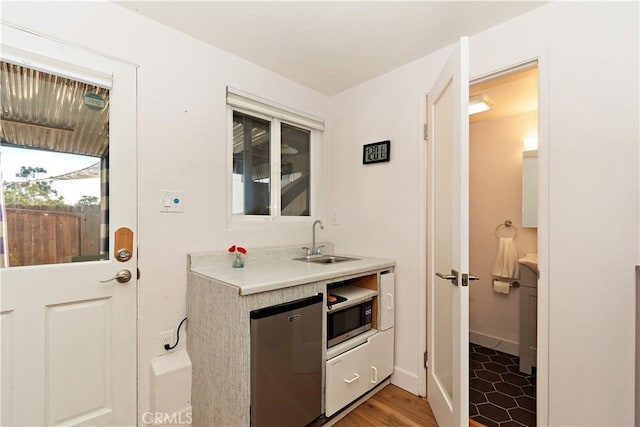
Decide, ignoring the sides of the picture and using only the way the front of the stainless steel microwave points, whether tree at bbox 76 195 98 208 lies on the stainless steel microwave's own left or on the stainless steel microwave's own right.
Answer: on the stainless steel microwave's own right

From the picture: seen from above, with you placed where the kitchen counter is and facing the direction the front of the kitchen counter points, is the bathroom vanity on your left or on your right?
on your left

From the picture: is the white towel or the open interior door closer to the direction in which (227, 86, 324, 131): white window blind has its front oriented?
the open interior door

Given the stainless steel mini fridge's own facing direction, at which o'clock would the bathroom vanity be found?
The bathroom vanity is roughly at 10 o'clock from the stainless steel mini fridge.

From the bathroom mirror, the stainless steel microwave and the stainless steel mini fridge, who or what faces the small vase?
the bathroom mirror

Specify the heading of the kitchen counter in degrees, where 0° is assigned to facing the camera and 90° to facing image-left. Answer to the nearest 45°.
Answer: approximately 315°

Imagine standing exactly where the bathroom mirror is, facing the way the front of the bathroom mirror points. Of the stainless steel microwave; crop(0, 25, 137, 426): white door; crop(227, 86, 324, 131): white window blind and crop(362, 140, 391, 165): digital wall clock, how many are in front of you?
4
